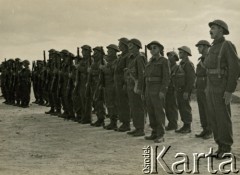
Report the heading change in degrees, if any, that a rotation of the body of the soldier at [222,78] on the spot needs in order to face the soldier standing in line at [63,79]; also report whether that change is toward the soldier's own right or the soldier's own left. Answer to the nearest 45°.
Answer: approximately 90° to the soldier's own right

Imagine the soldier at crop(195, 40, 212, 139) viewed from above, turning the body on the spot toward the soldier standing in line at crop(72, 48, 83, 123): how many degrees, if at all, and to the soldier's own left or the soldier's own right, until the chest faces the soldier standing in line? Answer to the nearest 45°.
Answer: approximately 90° to the soldier's own right

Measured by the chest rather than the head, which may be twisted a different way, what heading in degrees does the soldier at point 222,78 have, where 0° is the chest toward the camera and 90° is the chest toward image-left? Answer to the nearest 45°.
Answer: approximately 45°

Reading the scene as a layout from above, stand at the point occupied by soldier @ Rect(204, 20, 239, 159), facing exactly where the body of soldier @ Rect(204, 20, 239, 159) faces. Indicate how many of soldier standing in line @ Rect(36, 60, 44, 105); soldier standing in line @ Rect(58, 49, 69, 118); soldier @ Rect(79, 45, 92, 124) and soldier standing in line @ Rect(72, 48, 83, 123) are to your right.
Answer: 4

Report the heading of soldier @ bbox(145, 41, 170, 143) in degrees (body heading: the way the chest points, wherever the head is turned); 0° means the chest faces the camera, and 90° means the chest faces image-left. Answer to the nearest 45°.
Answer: approximately 45°

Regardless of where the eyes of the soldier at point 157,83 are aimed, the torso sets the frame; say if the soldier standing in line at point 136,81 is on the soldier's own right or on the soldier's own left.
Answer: on the soldier's own right

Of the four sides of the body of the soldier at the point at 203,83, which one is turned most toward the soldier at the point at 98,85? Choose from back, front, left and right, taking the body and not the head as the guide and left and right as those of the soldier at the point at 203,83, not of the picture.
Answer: right

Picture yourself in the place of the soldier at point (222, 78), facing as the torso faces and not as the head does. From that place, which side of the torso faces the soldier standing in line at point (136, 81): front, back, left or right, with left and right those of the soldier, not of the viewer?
right
